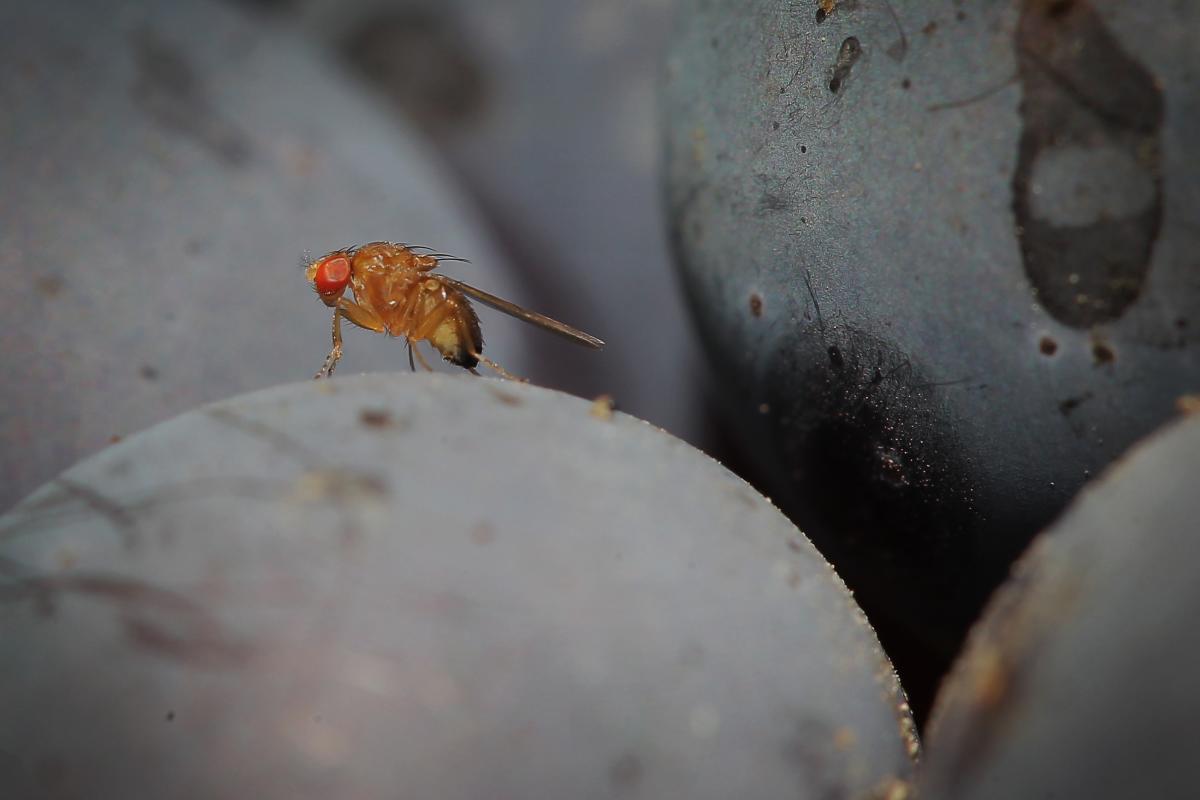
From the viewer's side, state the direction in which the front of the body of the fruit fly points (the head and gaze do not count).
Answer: to the viewer's left

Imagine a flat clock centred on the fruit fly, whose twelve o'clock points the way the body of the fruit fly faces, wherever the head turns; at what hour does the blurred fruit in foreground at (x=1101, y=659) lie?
The blurred fruit in foreground is roughly at 8 o'clock from the fruit fly.
